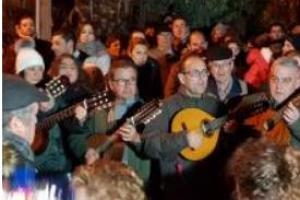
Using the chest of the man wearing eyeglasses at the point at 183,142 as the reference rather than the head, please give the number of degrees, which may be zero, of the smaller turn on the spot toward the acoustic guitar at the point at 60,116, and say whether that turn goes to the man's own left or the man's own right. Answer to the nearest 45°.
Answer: approximately 135° to the man's own right

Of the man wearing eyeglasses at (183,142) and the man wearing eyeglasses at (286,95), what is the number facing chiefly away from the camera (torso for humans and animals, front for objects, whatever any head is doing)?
0

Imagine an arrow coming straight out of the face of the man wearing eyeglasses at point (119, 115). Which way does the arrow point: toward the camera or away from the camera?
toward the camera

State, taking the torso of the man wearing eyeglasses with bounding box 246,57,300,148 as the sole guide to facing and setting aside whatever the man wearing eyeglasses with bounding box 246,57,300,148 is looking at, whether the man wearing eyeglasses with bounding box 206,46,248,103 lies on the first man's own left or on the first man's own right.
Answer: on the first man's own right

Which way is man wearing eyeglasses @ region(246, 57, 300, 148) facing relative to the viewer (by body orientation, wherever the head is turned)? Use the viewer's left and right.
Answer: facing the viewer and to the left of the viewer

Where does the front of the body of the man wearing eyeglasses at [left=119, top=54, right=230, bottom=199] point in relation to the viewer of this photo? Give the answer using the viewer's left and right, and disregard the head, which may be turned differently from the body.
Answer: facing the viewer and to the right of the viewer

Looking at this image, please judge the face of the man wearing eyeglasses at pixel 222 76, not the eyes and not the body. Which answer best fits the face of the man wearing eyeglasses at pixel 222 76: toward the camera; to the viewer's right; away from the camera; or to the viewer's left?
toward the camera

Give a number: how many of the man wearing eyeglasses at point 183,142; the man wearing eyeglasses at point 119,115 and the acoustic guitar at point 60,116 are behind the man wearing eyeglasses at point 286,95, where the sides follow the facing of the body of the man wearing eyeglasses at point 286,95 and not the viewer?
0

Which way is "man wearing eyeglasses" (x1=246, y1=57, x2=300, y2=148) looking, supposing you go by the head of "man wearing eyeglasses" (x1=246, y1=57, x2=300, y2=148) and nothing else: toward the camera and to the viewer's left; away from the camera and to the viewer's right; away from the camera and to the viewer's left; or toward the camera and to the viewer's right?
toward the camera and to the viewer's left
